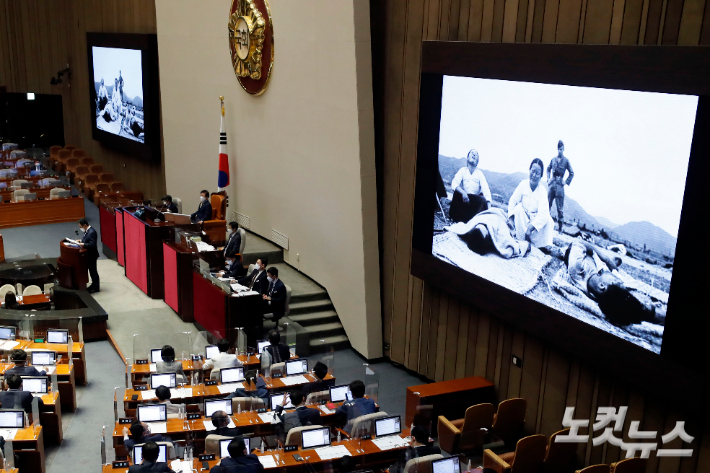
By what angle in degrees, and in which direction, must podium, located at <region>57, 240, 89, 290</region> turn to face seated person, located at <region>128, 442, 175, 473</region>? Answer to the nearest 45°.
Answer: approximately 45° to its left

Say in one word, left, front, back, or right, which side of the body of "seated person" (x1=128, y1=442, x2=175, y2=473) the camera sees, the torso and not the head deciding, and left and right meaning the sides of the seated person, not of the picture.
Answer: back

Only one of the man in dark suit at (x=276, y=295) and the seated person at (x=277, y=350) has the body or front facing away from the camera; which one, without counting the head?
the seated person

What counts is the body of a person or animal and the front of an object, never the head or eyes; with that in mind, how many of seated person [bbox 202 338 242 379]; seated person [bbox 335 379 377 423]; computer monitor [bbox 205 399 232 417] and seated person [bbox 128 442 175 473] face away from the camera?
3

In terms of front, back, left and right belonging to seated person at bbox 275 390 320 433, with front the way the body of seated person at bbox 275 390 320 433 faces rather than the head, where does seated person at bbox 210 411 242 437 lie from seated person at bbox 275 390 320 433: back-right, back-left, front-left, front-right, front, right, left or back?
left

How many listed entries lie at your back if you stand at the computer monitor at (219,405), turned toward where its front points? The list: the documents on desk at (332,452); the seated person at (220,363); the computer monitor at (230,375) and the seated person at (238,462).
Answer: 2

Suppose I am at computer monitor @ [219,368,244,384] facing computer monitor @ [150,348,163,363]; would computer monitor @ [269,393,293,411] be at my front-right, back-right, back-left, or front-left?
back-left

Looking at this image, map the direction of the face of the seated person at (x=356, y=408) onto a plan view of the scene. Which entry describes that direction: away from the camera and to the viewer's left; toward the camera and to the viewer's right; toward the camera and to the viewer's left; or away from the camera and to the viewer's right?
away from the camera and to the viewer's left

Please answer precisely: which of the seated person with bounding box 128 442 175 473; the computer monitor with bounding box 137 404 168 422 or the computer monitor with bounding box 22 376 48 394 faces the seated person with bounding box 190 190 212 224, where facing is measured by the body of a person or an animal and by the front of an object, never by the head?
the seated person with bounding box 128 442 175 473

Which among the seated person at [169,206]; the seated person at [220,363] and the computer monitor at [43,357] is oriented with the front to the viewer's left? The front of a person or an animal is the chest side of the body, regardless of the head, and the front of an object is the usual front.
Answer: the seated person at [169,206]

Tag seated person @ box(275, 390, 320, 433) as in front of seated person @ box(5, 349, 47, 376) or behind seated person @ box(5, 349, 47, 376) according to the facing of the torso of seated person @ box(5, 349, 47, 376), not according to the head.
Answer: behind

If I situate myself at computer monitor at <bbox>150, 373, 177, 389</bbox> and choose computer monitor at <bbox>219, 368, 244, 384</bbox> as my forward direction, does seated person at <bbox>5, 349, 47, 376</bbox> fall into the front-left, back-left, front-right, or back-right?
back-left
